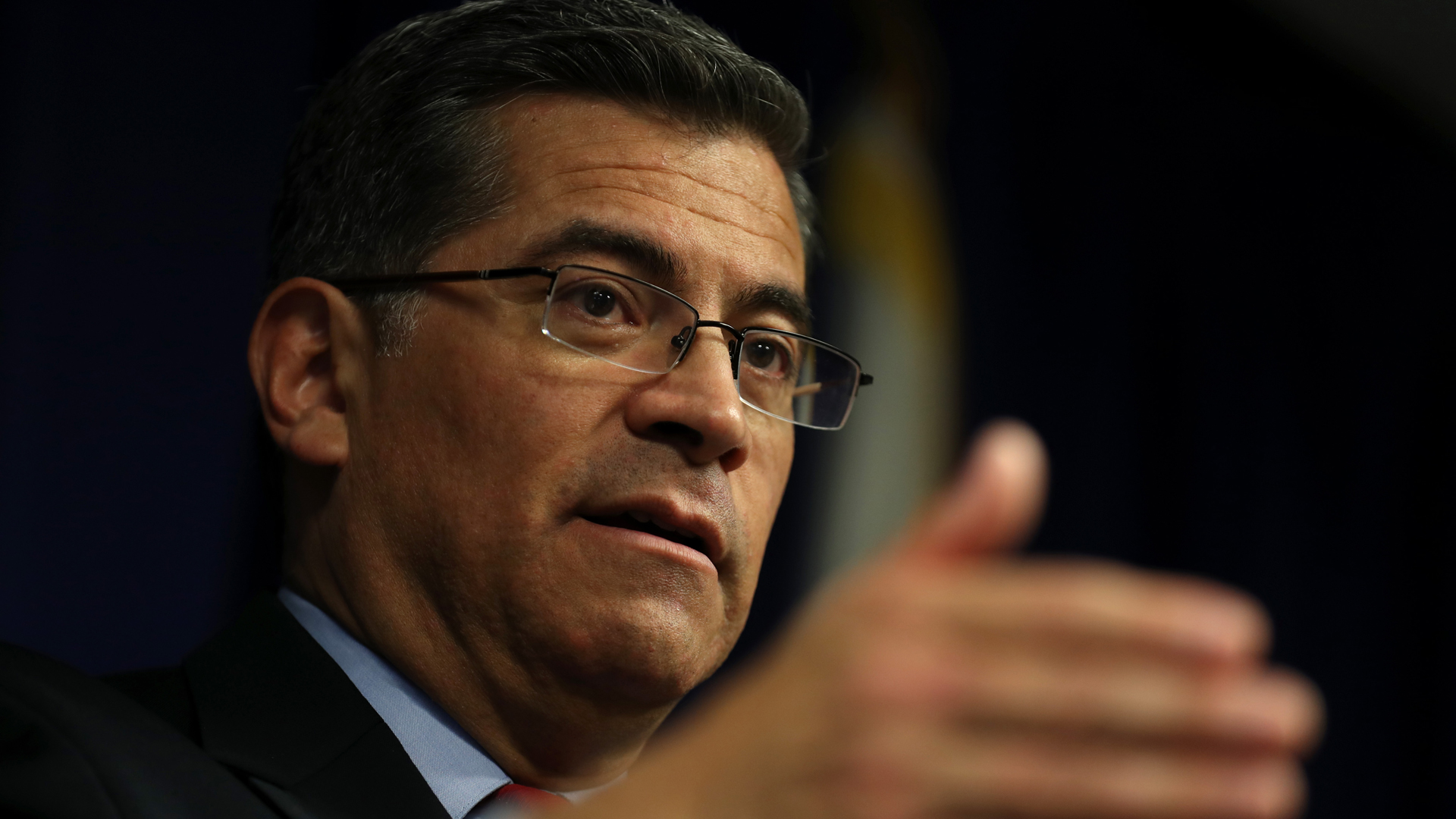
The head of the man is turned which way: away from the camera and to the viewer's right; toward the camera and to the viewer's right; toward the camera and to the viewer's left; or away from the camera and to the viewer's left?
toward the camera and to the viewer's right

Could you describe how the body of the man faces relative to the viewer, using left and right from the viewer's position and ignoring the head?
facing the viewer and to the right of the viewer

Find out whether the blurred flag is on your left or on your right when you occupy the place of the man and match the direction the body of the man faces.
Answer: on your left
